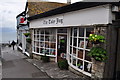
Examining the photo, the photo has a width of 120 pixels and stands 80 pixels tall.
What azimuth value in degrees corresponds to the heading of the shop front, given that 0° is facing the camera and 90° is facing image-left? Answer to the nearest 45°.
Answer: approximately 45°
